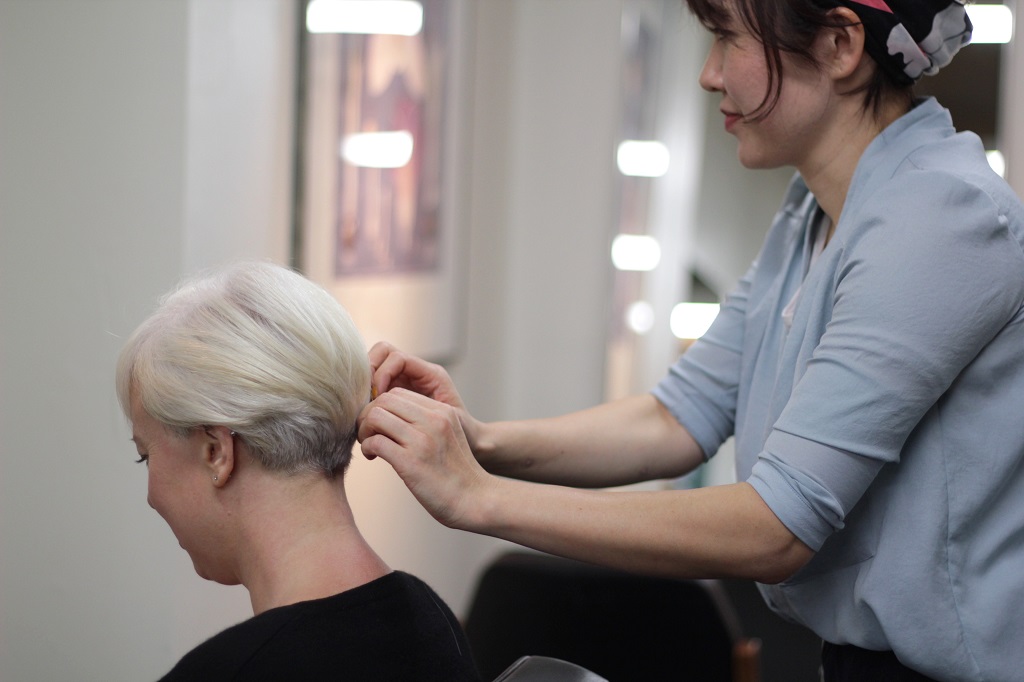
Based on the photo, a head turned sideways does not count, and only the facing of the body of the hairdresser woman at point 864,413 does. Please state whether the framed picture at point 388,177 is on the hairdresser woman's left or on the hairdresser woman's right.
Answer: on the hairdresser woman's right

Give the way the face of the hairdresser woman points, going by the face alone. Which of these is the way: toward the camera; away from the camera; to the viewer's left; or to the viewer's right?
to the viewer's left

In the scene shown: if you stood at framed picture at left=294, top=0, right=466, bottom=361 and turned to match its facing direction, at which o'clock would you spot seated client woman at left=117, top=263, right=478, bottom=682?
The seated client woman is roughly at 12 o'clock from the framed picture.

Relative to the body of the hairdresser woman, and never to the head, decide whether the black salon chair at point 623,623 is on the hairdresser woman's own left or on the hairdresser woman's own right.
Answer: on the hairdresser woman's own right

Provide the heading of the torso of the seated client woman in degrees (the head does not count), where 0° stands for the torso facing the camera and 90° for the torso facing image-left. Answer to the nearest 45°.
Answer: approximately 135°

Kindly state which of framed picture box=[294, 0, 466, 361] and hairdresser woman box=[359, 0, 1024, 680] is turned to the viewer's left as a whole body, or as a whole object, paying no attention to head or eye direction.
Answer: the hairdresser woman

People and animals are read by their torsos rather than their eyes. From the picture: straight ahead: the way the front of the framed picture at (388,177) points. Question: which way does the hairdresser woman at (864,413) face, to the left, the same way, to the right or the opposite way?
to the right

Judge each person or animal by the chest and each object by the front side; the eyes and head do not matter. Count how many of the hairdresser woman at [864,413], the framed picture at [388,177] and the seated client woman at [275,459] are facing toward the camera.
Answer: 1

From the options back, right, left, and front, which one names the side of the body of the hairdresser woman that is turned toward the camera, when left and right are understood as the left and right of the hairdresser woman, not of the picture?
left

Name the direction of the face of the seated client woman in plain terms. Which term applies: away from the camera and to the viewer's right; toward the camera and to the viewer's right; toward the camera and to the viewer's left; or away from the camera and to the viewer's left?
away from the camera and to the viewer's left

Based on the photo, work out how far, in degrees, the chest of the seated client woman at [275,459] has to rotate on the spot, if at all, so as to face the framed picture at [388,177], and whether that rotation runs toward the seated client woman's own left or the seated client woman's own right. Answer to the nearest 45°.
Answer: approximately 45° to the seated client woman's own right

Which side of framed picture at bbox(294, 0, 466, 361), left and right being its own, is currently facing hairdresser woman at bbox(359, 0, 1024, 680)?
front

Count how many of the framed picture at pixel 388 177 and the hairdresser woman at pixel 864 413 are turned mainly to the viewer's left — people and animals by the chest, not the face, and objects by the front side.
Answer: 1

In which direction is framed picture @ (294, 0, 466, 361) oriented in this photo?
toward the camera
